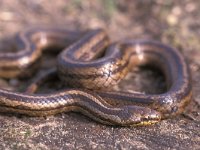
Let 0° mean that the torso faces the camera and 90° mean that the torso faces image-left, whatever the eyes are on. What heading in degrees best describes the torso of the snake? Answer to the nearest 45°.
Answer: approximately 270°
